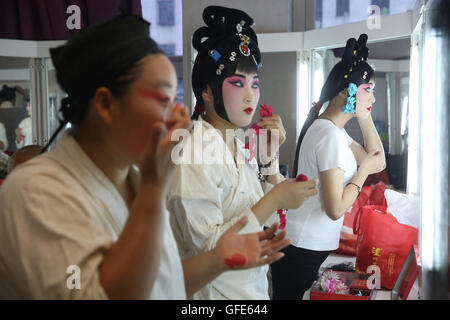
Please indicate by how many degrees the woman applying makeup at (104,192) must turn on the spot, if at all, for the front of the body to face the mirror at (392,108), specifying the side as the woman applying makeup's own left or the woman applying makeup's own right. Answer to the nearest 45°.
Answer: approximately 45° to the woman applying makeup's own left

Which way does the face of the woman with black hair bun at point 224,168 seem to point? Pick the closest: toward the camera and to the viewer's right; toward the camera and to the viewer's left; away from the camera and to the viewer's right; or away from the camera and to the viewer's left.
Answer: toward the camera and to the viewer's right

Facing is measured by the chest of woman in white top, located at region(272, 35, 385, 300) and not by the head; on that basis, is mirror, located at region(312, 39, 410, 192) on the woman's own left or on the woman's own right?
on the woman's own left

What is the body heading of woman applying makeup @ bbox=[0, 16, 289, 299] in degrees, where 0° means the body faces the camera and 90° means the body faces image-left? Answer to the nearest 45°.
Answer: approximately 270°

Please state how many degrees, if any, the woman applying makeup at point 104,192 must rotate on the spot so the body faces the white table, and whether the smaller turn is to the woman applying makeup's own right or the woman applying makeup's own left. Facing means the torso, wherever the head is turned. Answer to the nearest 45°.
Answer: approximately 45° to the woman applying makeup's own left

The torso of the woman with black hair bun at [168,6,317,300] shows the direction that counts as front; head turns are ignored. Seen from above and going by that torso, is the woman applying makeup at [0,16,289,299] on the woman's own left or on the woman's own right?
on the woman's own right

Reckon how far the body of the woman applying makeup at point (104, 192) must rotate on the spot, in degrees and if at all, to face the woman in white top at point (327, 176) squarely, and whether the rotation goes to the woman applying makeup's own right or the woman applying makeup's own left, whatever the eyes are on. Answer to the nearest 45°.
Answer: approximately 45° to the woman applying makeup's own left
